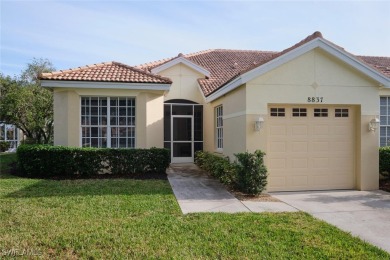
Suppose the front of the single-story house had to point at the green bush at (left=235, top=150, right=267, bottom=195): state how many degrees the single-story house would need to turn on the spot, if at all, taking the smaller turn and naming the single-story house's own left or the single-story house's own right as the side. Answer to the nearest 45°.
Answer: approximately 45° to the single-story house's own right

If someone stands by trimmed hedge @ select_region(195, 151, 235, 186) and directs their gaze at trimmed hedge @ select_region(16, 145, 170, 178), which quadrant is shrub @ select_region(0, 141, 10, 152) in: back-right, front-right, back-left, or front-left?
front-right

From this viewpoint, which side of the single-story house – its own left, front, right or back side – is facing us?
front

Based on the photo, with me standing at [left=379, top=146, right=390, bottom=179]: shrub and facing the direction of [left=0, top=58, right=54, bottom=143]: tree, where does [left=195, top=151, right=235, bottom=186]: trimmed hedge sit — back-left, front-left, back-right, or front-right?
front-left

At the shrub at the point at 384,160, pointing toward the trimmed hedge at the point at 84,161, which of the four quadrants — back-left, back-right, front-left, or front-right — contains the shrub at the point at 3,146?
front-right

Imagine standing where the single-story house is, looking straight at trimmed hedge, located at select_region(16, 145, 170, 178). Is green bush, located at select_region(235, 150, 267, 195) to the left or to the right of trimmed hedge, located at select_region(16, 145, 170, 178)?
left

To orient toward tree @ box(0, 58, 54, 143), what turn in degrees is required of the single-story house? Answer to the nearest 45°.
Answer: approximately 135° to its right

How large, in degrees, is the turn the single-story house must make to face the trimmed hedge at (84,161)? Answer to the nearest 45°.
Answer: approximately 90° to its right

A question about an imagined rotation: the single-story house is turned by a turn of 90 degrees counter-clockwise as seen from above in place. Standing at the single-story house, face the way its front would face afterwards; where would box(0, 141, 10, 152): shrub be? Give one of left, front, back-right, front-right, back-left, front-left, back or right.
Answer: back-left

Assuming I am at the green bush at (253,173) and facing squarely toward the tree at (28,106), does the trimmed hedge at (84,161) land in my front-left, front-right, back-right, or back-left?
front-left
